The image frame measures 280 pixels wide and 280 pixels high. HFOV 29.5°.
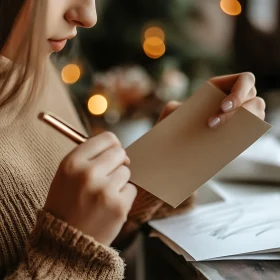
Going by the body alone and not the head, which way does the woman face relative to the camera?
to the viewer's right
